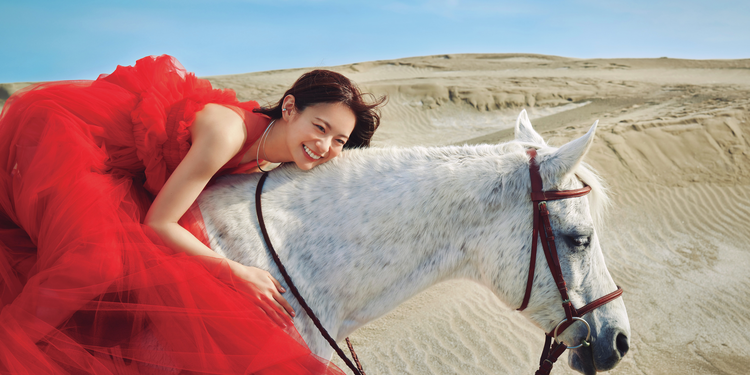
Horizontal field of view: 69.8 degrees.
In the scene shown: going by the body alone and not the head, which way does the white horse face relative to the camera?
to the viewer's right
